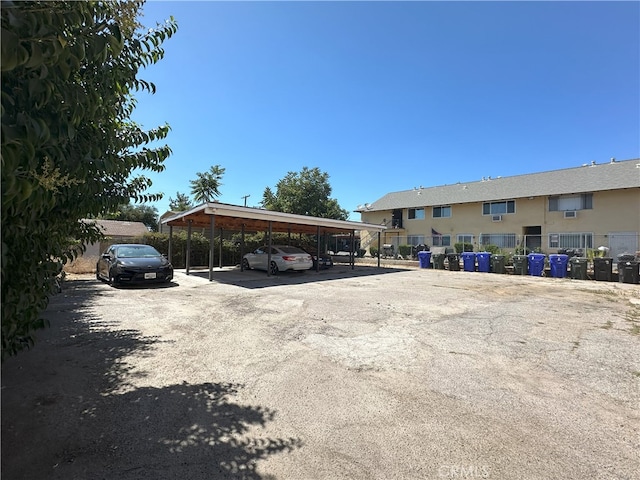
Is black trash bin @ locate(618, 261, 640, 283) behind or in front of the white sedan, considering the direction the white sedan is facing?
behind

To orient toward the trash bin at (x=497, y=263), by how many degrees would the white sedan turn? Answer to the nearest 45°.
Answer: approximately 135° to its right

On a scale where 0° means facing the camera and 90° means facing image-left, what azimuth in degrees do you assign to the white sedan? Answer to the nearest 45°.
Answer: approximately 135°

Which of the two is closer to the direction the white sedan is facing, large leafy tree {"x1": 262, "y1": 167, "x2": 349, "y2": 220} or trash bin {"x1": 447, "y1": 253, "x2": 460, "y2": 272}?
the large leafy tree

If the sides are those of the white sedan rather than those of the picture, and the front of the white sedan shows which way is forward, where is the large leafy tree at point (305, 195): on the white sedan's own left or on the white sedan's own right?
on the white sedan's own right

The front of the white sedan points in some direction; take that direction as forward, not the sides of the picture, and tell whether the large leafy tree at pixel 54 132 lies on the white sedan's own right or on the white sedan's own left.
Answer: on the white sedan's own left

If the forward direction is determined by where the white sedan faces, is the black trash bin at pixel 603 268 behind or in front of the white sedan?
behind
